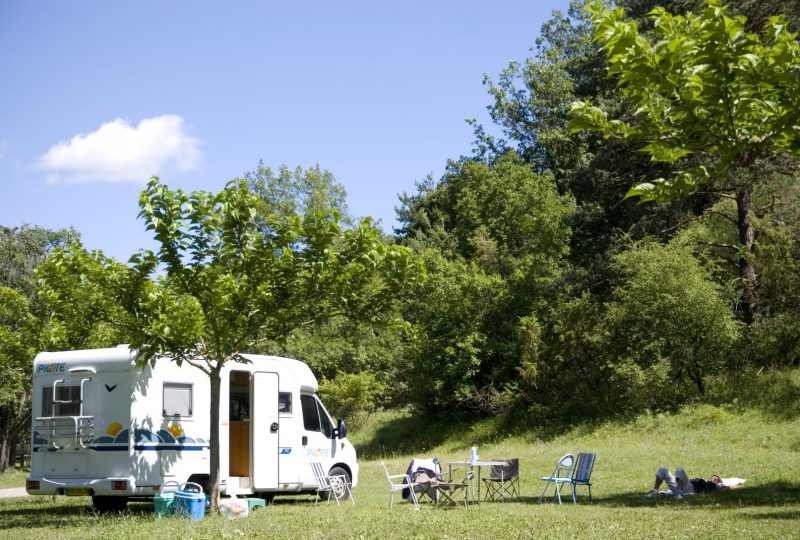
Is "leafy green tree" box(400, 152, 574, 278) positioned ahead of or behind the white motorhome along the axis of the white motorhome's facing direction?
ahead

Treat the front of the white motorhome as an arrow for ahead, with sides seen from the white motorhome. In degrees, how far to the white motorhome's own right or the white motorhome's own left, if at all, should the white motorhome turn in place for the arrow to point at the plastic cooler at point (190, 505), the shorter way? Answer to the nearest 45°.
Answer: approximately 135° to the white motorhome's own right

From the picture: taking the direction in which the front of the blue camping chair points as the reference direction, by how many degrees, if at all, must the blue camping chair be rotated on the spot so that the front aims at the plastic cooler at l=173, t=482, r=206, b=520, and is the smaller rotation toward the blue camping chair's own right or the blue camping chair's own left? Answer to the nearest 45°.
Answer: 0° — it already faces it

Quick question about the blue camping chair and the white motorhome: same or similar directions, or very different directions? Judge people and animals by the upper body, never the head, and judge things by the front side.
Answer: very different directions

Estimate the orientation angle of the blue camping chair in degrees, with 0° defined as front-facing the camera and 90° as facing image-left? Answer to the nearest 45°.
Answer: approximately 45°

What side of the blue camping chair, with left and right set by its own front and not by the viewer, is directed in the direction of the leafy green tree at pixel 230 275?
front

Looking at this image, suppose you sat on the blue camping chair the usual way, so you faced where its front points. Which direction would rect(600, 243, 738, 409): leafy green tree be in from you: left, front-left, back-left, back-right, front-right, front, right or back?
back-right

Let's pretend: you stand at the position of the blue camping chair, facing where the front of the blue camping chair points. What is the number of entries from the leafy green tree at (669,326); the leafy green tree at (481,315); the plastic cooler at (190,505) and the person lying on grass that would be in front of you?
1
